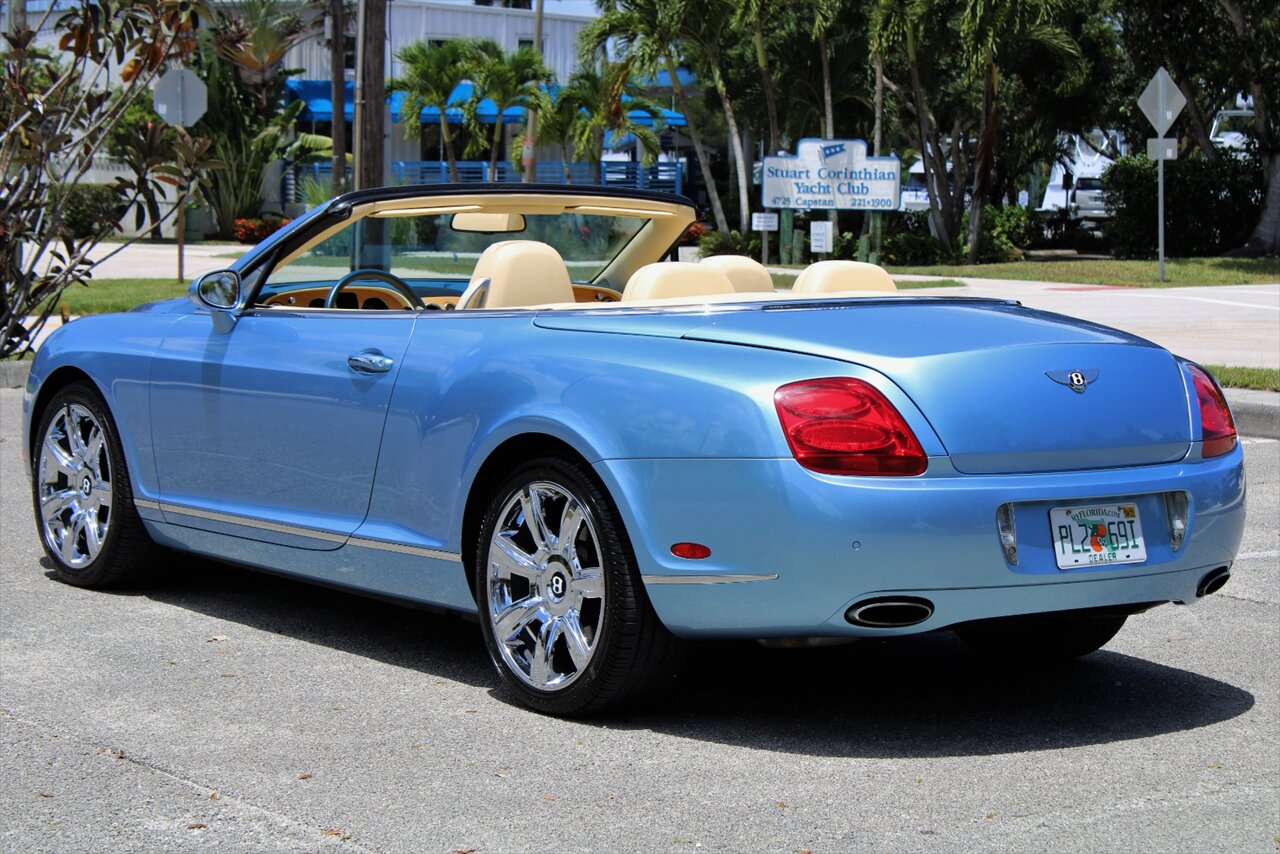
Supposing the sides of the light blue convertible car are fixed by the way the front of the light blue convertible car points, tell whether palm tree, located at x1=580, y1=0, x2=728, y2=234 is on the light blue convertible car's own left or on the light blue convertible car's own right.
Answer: on the light blue convertible car's own right

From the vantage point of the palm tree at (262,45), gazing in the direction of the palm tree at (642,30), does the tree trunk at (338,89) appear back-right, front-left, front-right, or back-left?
front-right

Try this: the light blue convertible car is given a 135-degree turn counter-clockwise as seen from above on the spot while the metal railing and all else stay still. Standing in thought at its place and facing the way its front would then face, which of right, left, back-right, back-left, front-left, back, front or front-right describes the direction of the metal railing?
back

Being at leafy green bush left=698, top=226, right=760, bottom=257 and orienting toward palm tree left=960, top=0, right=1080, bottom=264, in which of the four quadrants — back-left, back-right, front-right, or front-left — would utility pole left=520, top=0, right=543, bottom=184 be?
back-left

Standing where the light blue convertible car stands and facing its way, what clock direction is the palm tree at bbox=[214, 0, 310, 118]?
The palm tree is roughly at 1 o'clock from the light blue convertible car.

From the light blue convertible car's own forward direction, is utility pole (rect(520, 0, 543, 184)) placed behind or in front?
in front

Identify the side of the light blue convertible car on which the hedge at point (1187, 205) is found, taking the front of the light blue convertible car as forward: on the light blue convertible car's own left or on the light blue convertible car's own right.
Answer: on the light blue convertible car's own right

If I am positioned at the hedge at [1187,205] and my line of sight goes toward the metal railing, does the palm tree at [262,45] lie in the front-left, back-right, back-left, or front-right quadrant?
front-left

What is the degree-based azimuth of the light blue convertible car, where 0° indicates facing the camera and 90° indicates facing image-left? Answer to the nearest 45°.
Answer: approximately 135°

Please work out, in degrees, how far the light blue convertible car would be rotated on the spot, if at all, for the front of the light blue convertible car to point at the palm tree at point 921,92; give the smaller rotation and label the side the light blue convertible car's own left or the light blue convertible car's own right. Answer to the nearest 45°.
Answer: approximately 45° to the light blue convertible car's own right

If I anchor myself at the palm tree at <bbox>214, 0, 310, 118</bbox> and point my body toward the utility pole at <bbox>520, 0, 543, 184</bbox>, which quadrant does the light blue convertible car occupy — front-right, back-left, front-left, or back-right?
front-right

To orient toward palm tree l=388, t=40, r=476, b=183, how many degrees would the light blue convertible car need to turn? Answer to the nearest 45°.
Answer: approximately 45° to its right

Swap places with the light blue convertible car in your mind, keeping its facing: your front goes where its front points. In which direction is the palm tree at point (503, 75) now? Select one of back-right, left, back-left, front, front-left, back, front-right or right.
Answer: front-right

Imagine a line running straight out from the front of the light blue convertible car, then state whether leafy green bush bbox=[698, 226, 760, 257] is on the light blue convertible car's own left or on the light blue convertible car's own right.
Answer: on the light blue convertible car's own right
